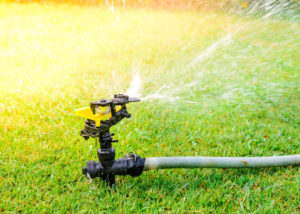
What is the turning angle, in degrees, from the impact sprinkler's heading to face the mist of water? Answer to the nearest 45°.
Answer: approximately 45° to its left

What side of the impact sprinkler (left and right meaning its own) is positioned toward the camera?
right
